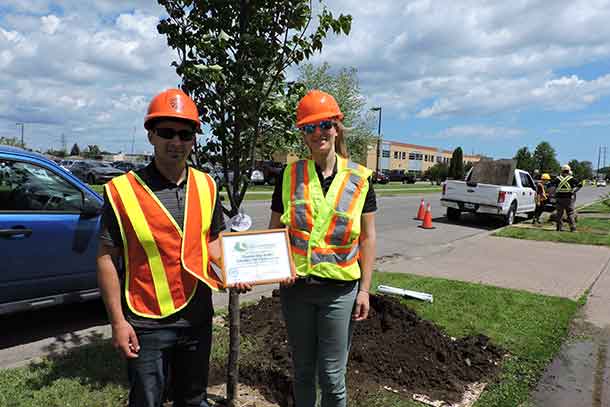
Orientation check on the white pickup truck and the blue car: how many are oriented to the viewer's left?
0

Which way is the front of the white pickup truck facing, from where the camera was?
facing away from the viewer and to the right of the viewer

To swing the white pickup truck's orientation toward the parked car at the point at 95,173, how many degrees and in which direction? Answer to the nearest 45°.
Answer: approximately 135° to its left

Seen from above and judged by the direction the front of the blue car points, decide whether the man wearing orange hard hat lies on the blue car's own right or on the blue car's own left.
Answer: on the blue car's own right

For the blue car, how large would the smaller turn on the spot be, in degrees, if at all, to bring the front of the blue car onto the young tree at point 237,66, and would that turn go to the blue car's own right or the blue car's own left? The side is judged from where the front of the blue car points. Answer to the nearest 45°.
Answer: approximately 90° to the blue car's own right

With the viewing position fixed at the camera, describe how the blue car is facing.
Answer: facing away from the viewer and to the right of the viewer

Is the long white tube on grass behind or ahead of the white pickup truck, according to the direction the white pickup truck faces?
behind

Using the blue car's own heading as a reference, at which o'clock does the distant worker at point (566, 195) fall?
The distant worker is roughly at 1 o'clock from the blue car.

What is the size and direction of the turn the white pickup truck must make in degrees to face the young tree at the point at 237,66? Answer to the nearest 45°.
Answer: approximately 135° to its right

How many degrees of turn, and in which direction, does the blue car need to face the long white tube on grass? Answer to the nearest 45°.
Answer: approximately 45° to its right
